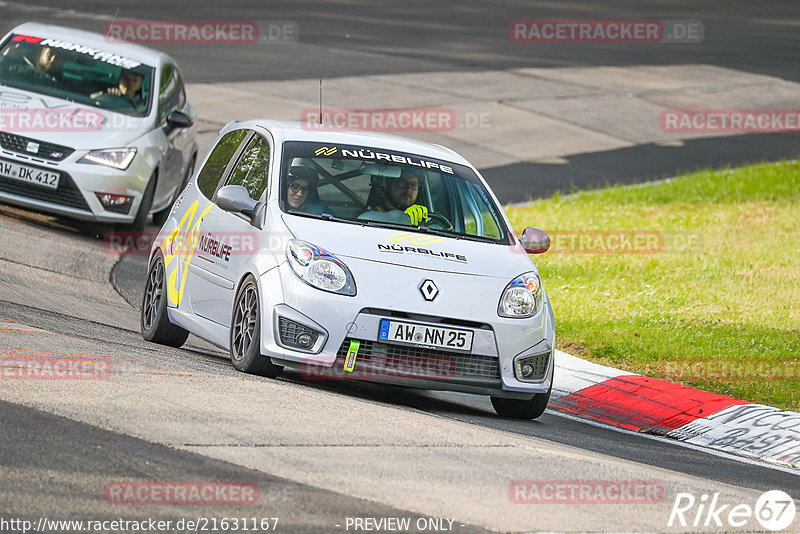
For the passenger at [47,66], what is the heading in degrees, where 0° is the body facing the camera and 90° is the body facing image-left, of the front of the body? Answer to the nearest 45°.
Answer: approximately 45°

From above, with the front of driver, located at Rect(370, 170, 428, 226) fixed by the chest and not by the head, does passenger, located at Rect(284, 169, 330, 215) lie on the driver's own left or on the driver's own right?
on the driver's own right

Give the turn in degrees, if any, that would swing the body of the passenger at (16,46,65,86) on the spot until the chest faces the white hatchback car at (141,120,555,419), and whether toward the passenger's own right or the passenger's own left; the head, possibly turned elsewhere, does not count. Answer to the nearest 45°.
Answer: approximately 45° to the passenger's own left

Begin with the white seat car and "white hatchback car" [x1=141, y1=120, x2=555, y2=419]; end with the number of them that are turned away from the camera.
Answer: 0

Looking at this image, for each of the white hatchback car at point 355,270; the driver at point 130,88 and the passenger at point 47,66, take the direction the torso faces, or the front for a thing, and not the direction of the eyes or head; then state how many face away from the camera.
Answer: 0

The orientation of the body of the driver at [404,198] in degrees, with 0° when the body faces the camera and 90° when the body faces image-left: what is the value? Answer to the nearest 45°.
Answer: approximately 315°

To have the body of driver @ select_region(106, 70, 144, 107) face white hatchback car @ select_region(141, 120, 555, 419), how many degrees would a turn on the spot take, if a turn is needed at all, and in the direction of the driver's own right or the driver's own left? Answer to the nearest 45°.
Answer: approximately 45° to the driver's own left

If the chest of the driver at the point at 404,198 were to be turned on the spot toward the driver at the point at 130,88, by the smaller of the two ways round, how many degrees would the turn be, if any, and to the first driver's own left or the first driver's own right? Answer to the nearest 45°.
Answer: approximately 180°

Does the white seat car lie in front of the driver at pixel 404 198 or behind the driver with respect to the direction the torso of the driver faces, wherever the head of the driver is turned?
behind

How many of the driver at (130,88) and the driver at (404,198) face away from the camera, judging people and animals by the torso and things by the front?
0

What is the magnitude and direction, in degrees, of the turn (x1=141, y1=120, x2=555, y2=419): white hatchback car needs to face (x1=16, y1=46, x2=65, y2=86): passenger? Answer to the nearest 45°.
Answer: approximately 180°

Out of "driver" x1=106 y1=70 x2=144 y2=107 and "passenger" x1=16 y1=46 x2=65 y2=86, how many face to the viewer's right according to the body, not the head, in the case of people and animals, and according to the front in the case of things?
0

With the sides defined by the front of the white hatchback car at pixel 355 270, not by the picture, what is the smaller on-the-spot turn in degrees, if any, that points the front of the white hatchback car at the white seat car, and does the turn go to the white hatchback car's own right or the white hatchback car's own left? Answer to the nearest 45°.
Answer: approximately 180°

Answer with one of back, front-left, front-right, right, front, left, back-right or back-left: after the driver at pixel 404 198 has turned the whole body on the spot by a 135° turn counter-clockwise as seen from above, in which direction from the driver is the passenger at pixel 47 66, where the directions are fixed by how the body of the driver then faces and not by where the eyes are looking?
front-left
